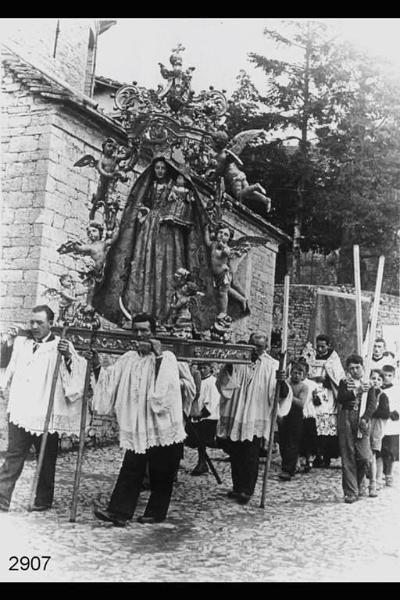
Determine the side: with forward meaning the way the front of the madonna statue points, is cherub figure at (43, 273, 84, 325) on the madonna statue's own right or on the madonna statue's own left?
on the madonna statue's own right

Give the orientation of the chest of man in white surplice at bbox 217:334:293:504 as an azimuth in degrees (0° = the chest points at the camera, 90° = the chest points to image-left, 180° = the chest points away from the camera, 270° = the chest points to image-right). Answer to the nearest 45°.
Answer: approximately 45°

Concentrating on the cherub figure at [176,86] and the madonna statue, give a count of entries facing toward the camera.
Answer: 2

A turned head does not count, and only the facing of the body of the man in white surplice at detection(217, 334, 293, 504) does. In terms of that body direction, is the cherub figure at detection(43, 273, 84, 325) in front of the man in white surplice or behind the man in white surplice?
in front

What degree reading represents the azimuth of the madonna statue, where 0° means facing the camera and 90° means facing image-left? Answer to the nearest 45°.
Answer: approximately 0°

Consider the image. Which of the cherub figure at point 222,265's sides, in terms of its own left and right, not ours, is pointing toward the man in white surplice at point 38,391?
front

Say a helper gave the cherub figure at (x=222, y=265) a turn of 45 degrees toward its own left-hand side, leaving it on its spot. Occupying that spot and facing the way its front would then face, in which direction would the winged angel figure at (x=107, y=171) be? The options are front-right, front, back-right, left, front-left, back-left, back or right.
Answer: right

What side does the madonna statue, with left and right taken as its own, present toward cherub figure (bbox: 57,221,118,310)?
right

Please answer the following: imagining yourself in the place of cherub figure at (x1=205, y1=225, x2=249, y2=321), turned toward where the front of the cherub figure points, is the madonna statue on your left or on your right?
on your right
